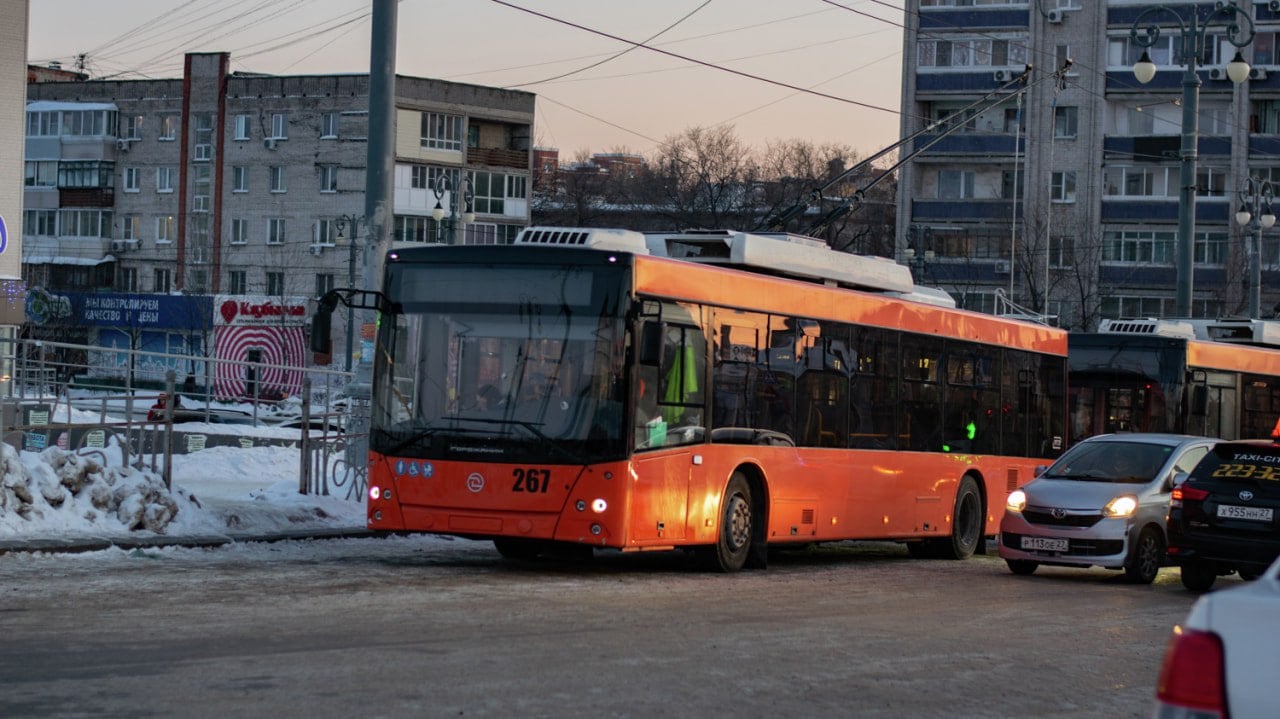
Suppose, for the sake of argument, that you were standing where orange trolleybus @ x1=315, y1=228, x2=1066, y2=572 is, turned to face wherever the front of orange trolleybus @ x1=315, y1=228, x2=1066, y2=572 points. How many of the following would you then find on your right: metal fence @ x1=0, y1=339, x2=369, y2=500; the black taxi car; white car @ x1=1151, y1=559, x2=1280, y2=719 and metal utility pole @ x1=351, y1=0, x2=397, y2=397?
2

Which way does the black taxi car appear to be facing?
away from the camera

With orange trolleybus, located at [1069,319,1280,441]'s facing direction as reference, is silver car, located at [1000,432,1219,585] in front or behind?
in front

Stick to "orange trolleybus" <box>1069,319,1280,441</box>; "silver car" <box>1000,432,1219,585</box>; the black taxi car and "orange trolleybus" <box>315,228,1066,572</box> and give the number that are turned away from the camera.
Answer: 1

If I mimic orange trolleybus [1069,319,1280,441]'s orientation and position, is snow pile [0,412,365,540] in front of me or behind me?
in front

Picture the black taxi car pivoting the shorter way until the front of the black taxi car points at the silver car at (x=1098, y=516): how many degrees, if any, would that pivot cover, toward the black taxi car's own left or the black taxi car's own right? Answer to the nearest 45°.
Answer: approximately 45° to the black taxi car's own left

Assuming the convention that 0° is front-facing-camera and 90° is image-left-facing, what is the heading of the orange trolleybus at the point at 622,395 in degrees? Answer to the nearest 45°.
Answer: approximately 45°

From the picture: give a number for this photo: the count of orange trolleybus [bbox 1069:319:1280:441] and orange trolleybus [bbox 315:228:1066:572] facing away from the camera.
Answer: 0

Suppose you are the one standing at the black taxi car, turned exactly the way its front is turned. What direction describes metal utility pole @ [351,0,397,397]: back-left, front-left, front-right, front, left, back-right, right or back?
left

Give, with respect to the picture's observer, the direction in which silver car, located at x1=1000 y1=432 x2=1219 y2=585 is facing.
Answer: facing the viewer and to the left of the viewer
